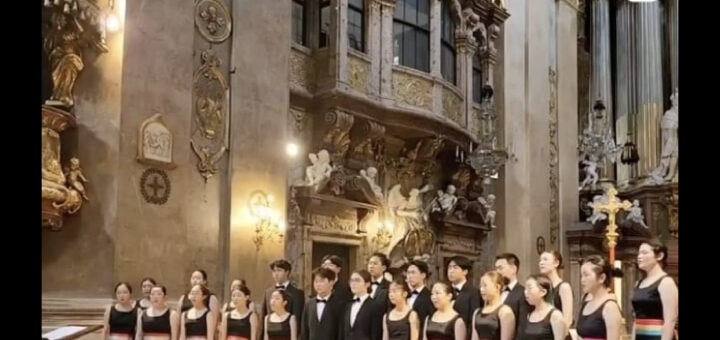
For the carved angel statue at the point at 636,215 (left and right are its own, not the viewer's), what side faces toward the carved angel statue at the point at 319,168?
front

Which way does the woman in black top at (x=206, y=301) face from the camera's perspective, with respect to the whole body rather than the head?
toward the camera

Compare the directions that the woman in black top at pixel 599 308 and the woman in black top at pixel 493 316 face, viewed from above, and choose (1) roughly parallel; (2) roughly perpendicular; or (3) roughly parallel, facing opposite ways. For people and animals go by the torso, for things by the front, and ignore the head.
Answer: roughly parallel

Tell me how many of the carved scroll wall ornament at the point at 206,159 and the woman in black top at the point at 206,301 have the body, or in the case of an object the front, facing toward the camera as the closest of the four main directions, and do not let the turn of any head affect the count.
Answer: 2

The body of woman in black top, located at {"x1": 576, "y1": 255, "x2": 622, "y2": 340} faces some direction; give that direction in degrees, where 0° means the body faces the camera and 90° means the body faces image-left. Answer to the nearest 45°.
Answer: approximately 45°

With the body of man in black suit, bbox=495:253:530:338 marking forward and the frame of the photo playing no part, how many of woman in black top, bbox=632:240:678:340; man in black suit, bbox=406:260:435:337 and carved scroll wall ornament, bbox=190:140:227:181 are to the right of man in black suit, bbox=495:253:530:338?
2

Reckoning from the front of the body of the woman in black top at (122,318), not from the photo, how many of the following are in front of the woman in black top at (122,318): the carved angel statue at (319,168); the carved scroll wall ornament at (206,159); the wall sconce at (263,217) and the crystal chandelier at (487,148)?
0

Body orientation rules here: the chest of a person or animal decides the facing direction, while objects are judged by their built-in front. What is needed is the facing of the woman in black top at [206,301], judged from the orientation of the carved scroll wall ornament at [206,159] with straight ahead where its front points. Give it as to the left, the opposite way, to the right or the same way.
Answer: the same way

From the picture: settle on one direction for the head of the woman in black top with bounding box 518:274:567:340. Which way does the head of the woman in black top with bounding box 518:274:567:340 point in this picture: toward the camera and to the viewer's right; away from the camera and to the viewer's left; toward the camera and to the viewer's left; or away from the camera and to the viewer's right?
toward the camera and to the viewer's left

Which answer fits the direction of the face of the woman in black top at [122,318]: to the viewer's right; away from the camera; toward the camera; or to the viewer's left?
toward the camera

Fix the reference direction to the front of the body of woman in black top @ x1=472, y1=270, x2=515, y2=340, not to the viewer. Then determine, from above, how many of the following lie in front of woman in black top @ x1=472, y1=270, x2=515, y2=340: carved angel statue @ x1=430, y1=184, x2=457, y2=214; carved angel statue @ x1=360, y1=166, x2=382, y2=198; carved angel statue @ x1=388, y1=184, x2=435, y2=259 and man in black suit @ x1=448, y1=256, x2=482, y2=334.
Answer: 0

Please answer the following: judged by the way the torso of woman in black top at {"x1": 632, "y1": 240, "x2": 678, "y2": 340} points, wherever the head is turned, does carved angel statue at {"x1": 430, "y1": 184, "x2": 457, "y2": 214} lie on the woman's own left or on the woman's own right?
on the woman's own right

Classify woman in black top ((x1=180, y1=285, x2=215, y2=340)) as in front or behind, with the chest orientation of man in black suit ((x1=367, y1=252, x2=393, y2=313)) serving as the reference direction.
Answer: in front

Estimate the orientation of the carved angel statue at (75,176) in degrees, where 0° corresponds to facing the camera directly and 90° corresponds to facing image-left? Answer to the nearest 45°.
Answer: approximately 315°

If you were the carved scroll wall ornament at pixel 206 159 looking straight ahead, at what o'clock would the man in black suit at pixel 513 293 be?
The man in black suit is roughly at 11 o'clock from the carved scroll wall ornament.

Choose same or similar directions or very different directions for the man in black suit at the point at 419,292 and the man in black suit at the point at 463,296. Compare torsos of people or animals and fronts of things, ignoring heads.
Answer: same or similar directions

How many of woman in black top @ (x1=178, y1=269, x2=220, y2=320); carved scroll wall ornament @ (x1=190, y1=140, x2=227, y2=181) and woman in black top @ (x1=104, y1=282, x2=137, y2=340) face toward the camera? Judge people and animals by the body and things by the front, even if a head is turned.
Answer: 3

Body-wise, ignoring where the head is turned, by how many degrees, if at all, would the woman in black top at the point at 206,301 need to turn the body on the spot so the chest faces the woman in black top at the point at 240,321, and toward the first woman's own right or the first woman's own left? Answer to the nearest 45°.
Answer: approximately 45° to the first woman's own left

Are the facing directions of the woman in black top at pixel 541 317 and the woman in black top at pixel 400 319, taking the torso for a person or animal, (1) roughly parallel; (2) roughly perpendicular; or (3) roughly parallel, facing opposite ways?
roughly parallel

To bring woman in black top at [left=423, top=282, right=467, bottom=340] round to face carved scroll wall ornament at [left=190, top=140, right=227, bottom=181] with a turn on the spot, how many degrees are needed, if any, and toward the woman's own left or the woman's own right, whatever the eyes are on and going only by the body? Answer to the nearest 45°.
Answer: approximately 90° to the woman's own right
